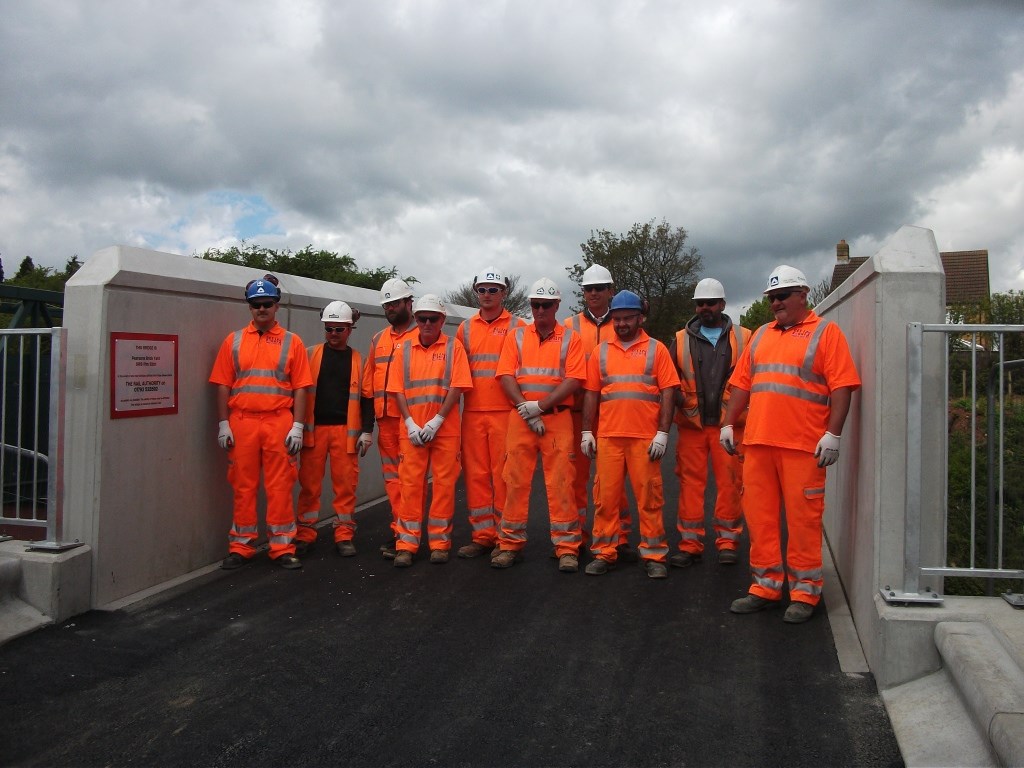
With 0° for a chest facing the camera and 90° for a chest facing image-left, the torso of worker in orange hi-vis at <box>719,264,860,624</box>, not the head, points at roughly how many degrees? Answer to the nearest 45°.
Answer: approximately 45°

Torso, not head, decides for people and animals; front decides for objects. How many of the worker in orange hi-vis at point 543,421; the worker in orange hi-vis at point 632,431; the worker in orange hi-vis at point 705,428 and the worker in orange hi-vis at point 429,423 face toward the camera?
4

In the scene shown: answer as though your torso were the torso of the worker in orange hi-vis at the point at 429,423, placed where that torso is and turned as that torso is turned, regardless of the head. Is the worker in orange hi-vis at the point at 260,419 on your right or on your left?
on your right

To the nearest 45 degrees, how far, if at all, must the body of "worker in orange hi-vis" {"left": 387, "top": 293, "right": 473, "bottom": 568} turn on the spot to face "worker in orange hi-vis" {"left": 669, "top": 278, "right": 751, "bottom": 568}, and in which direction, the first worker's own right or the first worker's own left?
approximately 90° to the first worker's own left

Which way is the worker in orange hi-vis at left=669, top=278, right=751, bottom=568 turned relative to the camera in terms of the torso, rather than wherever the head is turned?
toward the camera

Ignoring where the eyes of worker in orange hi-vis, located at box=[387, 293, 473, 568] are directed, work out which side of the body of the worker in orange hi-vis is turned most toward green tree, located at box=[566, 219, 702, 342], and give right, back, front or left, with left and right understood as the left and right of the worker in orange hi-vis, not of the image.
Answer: back

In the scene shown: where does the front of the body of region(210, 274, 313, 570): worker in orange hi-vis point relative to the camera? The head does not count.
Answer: toward the camera

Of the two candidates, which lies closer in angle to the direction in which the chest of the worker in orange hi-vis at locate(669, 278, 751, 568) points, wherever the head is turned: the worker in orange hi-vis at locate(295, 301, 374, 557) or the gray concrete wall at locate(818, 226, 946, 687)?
the gray concrete wall

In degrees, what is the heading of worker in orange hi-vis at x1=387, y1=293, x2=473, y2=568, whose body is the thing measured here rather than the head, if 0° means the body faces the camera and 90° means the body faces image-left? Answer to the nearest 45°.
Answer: approximately 0°

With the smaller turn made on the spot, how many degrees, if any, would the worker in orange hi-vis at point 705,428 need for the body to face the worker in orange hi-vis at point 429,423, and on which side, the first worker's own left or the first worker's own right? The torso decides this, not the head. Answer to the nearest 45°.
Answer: approximately 90° to the first worker's own right

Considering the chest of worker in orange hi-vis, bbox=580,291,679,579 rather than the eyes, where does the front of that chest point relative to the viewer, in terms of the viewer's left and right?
facing the viewer

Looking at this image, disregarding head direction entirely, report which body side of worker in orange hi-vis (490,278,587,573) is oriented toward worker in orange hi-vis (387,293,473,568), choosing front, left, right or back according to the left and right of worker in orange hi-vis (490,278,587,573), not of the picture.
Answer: right

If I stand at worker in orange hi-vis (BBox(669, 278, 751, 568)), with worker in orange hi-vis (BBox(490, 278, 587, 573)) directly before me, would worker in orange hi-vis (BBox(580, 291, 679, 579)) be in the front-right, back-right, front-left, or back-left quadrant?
front-left
